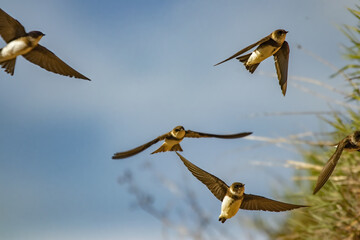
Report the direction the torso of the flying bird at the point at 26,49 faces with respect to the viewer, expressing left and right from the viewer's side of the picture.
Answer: facing to the right of the viewer

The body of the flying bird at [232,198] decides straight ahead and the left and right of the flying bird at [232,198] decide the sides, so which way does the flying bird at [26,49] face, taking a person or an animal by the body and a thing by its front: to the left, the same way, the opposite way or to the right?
to the left

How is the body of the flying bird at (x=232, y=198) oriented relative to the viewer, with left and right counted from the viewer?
facing the viewer and to the right of the viewer

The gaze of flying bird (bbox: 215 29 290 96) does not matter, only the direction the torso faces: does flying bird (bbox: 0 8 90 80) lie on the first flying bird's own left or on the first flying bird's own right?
on the first flying bird's own right

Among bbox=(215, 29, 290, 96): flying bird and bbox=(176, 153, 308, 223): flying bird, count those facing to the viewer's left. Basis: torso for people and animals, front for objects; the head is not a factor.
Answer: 0
